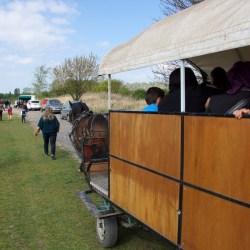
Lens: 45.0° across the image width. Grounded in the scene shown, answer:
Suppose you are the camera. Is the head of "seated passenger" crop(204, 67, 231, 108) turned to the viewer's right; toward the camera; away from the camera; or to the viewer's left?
away from the camera

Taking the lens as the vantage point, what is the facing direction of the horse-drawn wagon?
facing away from the viewer and to the left of the viewer

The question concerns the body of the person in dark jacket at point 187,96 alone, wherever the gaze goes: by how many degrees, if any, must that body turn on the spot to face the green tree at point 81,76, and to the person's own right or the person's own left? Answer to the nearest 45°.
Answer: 0° — they already face it

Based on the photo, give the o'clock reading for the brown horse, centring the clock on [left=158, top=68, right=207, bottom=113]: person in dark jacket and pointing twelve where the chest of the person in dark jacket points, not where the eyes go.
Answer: The brown horse is roughly at 11 o'clock from the person in dark jacket.

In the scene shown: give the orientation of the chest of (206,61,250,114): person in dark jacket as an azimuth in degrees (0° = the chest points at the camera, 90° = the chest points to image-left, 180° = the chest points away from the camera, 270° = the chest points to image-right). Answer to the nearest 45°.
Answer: approximately 180°

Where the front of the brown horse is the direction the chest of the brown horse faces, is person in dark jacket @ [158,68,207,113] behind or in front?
behind

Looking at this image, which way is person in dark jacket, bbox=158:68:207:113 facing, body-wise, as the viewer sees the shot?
away from the camera

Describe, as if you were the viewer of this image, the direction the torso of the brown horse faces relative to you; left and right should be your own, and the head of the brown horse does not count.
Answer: facing away from the viewer and to the left of the viewer
